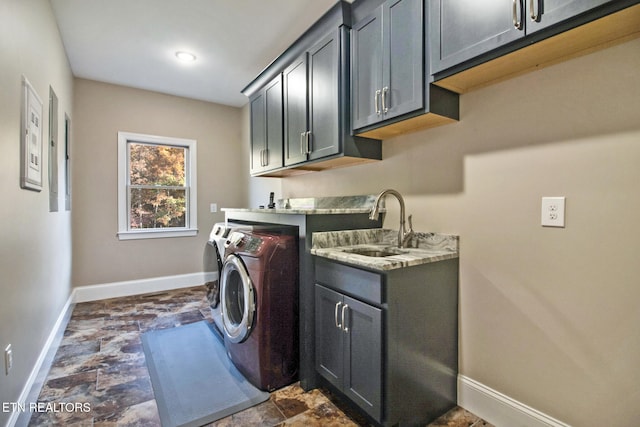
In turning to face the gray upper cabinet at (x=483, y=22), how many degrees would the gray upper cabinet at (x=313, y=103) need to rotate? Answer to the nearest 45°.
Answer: approximately 90° to its left

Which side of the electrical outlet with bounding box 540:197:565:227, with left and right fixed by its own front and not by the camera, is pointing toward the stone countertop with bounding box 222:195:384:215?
right

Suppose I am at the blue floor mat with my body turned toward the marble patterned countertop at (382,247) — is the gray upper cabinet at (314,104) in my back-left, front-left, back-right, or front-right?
front-left

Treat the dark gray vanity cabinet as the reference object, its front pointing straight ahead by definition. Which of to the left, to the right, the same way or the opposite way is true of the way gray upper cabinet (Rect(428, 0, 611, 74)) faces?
the same way

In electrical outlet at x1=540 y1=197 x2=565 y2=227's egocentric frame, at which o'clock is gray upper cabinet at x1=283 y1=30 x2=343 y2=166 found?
The gray upper cabinet is roughly at 3 o'clock from the electrical outlet.

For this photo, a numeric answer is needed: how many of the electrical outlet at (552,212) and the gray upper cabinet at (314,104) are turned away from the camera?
0

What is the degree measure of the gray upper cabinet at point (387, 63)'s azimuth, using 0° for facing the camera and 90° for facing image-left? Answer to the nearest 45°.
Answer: approximately 45°
